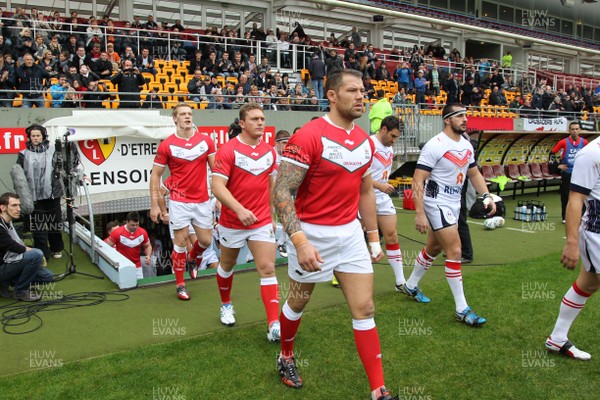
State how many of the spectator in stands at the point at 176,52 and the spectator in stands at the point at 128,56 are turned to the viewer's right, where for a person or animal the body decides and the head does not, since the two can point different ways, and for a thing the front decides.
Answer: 0

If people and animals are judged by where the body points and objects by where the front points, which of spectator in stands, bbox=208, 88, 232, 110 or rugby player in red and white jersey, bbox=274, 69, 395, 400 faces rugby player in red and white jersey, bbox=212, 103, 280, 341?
the spectator in stands

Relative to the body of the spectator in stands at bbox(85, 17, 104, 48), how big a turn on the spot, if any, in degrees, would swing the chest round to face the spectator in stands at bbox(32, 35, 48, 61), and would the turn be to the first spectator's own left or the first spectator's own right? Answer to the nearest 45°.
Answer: approximately 90° to the first spectator's own right

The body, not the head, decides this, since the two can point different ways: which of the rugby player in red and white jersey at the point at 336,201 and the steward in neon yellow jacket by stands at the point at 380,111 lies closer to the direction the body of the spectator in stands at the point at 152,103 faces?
the rugby player in red and white jersey

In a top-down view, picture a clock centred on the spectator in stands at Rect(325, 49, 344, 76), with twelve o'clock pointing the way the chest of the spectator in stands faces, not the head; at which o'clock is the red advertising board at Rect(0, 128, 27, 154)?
The red advertising board is roughly at 1 o'clock from the spectator in stands.

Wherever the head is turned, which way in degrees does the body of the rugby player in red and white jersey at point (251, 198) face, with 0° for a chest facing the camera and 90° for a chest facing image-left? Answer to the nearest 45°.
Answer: approximately 315°

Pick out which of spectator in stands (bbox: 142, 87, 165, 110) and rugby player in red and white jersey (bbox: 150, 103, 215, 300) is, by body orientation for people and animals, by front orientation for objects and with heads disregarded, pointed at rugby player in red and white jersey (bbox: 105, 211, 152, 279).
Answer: the spectator in stands

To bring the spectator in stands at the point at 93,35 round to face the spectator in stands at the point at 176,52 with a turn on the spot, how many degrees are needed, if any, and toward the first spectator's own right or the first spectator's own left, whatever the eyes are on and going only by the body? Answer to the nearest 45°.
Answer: approximately 90° to the first spectator's own left

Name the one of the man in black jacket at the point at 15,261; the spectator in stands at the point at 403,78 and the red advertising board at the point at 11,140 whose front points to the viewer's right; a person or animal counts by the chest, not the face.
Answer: the man in black jacket

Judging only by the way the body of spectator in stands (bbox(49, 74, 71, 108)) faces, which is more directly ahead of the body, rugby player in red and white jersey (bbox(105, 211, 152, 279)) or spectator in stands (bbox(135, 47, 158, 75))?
the rugby player in red and white jersey

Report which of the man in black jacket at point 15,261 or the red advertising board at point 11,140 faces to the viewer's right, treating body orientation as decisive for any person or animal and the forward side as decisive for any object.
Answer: the man in black jacket

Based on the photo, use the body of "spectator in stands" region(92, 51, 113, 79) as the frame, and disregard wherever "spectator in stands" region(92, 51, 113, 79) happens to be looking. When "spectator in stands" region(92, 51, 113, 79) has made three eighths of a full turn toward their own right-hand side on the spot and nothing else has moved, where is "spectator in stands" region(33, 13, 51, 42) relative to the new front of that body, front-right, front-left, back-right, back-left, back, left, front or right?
front-right

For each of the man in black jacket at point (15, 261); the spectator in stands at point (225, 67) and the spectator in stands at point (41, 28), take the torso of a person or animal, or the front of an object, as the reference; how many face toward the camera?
2

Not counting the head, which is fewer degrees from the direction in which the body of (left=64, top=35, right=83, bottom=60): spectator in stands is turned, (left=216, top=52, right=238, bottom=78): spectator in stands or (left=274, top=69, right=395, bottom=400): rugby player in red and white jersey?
the rugby player in red and white jersey
